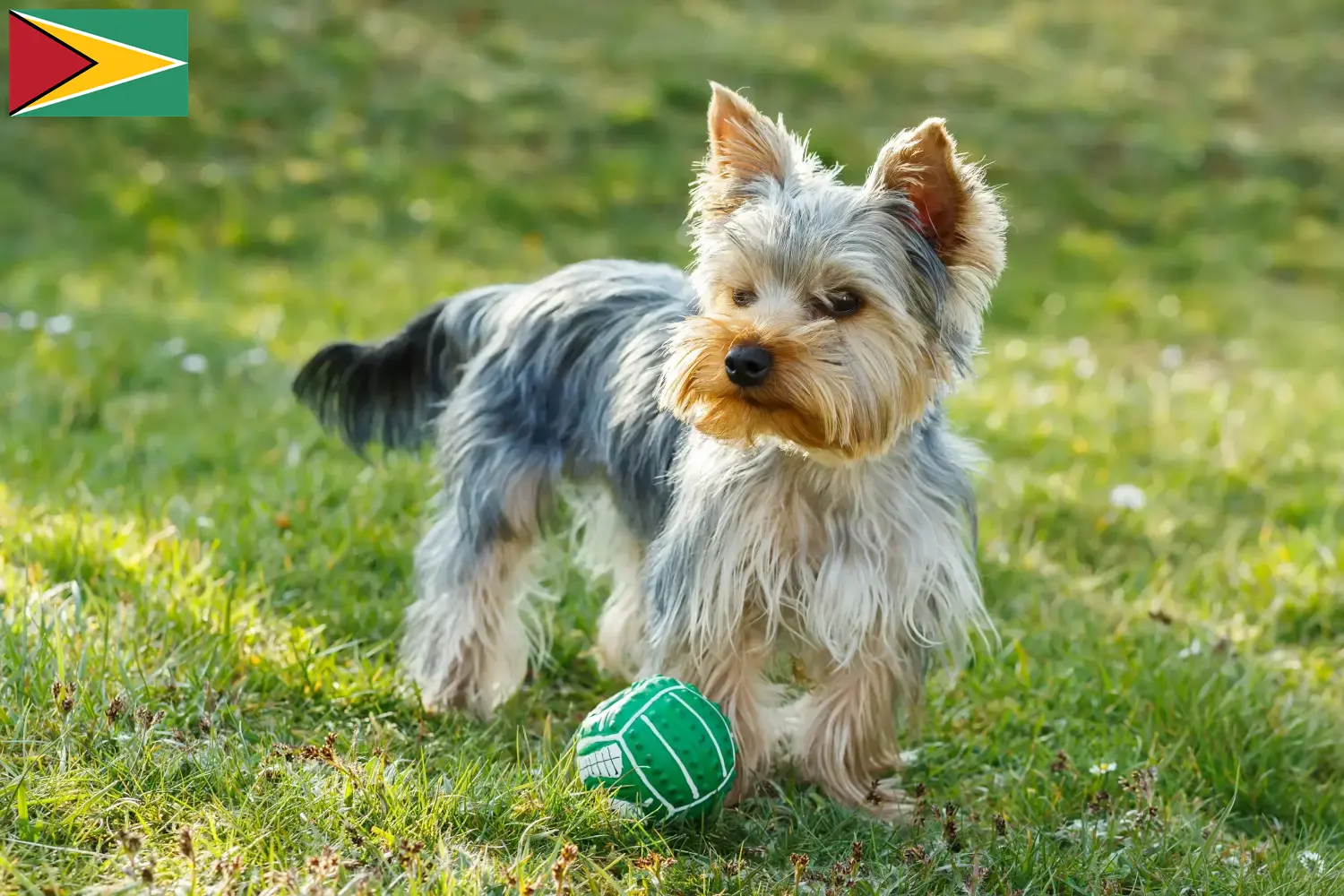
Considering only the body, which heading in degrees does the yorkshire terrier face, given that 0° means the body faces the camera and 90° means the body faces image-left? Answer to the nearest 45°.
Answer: approximately 315°

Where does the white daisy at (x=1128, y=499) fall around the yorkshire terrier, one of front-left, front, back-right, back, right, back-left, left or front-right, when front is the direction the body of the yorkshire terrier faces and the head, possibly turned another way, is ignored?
left
